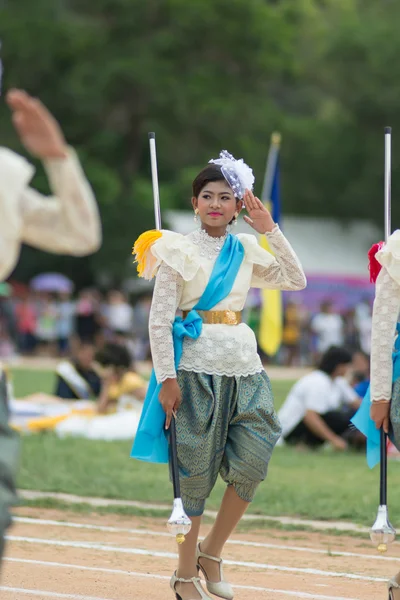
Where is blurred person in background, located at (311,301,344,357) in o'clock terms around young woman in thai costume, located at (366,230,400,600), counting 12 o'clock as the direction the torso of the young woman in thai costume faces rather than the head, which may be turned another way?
The blurred person in background is roughly at 6 o'clock from the young woman in thai costume.

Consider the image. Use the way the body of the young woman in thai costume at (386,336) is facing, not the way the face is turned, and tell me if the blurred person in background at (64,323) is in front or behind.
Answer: behind

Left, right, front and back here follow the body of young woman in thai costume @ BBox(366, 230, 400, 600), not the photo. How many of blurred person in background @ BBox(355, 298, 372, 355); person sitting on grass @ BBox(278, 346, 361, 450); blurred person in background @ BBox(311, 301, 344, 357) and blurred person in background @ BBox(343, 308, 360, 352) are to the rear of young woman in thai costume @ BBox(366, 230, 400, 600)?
4

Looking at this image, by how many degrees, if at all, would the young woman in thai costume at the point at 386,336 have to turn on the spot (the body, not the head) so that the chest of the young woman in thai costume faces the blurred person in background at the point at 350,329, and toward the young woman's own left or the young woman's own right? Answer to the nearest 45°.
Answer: approximately 180°

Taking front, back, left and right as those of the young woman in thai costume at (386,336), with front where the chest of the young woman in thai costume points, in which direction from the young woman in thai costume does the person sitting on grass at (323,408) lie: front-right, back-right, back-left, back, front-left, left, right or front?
back

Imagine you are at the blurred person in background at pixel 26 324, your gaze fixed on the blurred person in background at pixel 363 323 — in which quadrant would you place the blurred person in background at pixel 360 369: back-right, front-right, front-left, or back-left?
front-right

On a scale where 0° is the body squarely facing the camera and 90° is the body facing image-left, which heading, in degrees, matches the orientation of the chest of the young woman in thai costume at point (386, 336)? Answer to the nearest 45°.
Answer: approximately 0°

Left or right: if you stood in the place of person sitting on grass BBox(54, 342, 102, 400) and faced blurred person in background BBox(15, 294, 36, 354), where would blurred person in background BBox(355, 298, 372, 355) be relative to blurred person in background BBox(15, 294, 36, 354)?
right

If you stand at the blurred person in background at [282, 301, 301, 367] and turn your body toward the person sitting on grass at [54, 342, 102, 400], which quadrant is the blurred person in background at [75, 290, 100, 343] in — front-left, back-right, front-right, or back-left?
front-right

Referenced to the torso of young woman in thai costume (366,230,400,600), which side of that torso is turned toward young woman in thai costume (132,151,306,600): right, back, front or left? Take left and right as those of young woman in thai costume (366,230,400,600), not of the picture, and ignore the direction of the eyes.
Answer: right

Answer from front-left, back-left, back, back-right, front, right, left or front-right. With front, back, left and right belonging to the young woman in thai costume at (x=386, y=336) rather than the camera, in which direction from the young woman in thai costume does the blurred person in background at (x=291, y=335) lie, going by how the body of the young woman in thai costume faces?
back
